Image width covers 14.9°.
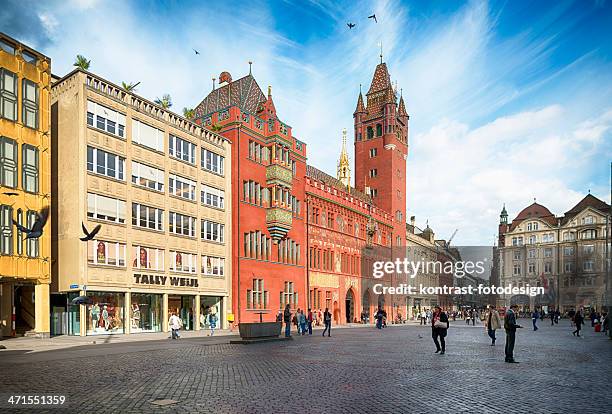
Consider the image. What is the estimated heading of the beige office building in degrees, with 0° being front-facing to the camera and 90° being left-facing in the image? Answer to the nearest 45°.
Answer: approximately 315°

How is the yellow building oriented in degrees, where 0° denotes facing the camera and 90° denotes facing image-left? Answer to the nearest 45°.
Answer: approximately 315°
